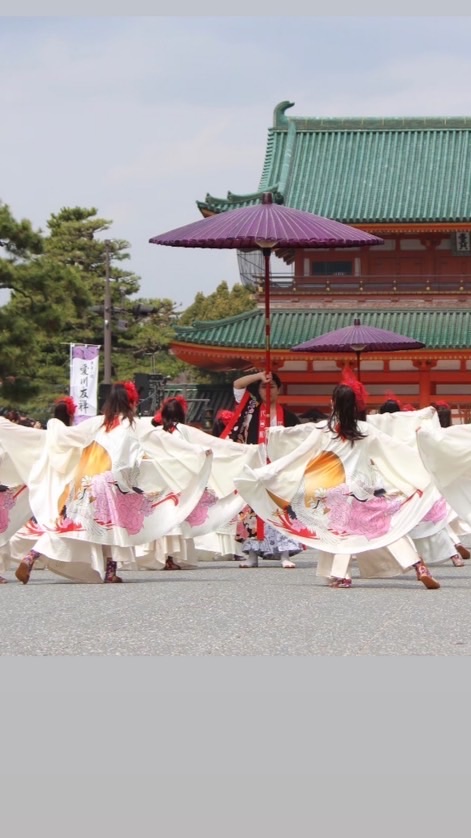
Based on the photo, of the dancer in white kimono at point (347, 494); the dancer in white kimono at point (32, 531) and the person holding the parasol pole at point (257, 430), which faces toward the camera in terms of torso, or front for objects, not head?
the person holding the parasol pole at point (257, 430)

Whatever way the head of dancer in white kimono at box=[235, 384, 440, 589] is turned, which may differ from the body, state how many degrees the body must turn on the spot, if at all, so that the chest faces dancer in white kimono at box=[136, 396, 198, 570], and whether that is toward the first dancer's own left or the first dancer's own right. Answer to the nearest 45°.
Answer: approximately 45° to the first dancer's own left

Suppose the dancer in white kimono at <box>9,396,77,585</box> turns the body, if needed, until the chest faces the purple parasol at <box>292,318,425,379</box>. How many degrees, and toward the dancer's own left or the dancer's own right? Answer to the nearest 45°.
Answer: approximately 45° to the dancer's own right

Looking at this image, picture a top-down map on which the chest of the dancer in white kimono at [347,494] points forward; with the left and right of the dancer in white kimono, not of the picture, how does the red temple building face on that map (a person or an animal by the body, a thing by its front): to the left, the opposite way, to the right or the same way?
the opposite way

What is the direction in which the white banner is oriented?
toward the camera

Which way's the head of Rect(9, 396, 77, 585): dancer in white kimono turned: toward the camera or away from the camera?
away from the camera

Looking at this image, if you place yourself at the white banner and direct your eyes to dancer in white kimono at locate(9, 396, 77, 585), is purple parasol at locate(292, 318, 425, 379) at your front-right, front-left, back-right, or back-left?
front-left

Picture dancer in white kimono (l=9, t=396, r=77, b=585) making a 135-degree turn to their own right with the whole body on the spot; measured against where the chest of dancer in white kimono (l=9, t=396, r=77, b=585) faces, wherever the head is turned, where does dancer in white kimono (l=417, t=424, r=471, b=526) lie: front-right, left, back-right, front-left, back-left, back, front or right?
front

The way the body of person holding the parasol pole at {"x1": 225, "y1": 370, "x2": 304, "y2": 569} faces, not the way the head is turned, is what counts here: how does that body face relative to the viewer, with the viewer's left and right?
facing the viewer

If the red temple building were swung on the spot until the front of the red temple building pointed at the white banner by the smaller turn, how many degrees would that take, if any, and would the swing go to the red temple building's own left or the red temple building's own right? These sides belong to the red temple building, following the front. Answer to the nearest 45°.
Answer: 0° — it already faces it

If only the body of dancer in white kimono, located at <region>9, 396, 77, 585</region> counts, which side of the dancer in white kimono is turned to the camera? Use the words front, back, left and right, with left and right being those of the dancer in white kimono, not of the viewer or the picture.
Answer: back

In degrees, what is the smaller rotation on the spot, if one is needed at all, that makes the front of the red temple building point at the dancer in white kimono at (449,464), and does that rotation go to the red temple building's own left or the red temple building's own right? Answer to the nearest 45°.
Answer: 0° — it already faces them

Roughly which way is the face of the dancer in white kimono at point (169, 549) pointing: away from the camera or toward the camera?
away from the camera

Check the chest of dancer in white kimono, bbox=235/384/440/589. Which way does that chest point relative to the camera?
away from the camera

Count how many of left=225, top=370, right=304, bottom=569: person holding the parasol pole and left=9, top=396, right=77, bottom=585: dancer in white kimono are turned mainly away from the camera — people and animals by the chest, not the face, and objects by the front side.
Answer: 1

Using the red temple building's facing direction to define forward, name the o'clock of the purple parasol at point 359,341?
The purple parasol is roughly at 12 o'clock from the red temple building.

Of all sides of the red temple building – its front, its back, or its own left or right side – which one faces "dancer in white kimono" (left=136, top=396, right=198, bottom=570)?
front

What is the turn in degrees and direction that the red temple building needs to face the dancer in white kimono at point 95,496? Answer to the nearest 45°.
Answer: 0° — it already faces them

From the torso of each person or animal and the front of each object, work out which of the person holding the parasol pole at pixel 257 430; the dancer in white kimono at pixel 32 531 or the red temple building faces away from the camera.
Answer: the dancer in white kimono at pixel 32 531
